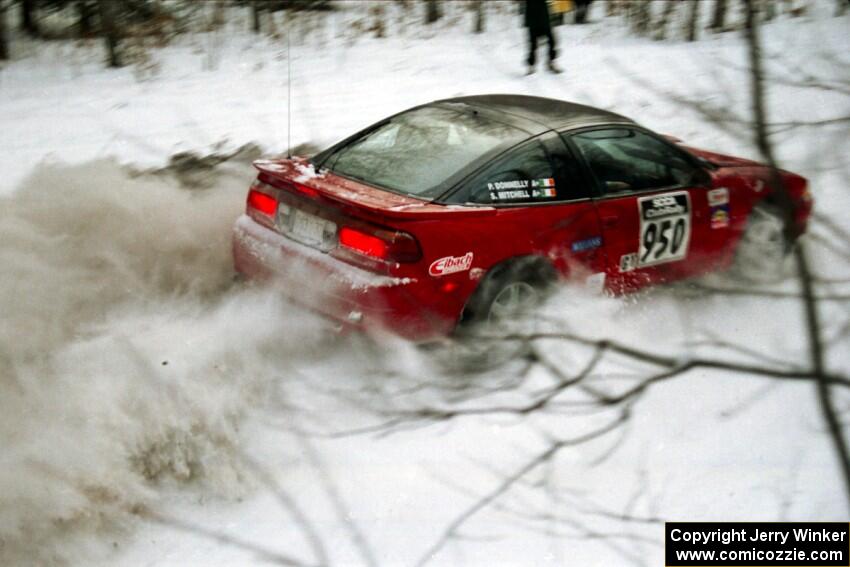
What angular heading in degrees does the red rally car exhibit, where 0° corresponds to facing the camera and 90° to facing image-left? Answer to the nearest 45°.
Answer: approximately 225°

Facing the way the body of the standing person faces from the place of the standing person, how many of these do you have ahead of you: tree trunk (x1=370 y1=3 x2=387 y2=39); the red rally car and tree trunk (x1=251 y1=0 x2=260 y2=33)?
1

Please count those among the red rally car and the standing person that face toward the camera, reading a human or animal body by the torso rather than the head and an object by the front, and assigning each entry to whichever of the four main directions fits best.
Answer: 1

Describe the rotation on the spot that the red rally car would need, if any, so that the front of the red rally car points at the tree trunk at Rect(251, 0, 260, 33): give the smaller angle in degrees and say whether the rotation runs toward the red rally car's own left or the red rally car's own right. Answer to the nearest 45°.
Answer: approximately 45° to the red rally car's own left

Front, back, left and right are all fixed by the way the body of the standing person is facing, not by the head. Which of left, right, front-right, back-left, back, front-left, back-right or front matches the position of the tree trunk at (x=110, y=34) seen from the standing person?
right

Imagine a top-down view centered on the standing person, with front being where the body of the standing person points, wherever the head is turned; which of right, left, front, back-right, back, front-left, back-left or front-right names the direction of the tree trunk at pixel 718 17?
back-left

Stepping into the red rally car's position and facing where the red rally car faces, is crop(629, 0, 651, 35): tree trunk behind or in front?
in front

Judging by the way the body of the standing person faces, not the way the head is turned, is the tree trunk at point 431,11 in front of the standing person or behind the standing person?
behind

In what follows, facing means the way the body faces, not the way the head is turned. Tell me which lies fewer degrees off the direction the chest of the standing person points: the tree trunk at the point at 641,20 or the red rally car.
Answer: the red rally car

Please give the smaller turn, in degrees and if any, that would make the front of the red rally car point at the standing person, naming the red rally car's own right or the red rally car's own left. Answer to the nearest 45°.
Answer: approximately 45° to the red rally car's own left

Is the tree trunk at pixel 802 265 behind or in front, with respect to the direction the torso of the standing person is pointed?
in front

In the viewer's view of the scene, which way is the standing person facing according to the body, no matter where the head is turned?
toward the camera

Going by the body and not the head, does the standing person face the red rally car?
yes

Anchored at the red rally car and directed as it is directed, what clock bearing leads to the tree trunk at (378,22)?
The tree trunk is roughly at 10 o'clock from the red rally car.

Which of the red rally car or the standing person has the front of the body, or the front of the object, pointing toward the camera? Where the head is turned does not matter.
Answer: the standing person

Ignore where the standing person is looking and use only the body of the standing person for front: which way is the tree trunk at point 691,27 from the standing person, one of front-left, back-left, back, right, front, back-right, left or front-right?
back-left

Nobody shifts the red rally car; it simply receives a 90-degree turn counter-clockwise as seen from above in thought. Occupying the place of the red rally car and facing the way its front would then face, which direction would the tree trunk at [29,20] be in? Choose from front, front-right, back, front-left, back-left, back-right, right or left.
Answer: front

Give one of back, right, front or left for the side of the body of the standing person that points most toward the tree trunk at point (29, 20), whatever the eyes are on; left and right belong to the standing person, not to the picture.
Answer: right

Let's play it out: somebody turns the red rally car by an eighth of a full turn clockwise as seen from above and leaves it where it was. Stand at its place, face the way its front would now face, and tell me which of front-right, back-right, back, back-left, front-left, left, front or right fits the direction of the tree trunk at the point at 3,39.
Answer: back-left

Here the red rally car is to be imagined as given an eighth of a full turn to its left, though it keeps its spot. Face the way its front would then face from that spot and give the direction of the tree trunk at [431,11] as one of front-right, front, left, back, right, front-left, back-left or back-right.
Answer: front
